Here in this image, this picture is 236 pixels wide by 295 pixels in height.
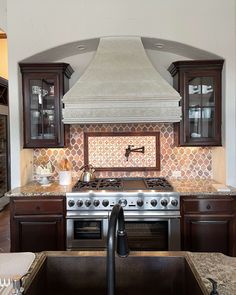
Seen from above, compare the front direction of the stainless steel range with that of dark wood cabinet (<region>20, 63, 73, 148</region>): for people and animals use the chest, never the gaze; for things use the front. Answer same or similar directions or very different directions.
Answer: same or similar directions

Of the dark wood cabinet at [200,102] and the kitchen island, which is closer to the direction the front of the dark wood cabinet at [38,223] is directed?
the kitchen island

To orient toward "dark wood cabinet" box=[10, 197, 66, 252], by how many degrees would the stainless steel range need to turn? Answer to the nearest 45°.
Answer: approximately 90° to its right

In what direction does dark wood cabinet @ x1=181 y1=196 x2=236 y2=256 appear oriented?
toward the camera

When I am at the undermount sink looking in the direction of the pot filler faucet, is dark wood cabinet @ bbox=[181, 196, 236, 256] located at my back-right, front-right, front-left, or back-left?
front-right

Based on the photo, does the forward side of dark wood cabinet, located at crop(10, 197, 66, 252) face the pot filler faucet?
no

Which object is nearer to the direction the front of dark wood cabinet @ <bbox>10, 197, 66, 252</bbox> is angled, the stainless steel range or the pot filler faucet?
the stainless steel range

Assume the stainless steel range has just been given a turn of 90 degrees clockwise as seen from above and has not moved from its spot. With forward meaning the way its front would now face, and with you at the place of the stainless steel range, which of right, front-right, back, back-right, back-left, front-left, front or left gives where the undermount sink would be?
left

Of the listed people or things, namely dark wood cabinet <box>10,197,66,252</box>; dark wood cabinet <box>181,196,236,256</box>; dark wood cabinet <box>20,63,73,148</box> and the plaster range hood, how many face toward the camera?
4

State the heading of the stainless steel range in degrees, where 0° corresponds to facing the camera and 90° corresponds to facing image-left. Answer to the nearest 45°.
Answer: approximately 0°

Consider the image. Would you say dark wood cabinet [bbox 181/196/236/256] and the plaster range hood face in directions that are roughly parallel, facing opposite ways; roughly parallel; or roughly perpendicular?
roughly parallel

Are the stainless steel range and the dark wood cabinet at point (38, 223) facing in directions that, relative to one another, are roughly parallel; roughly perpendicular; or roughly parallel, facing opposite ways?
roughly parallel

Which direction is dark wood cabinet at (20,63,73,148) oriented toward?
toward the camera

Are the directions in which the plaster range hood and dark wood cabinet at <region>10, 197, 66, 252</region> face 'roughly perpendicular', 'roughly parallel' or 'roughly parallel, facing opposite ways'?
roughly parallel
